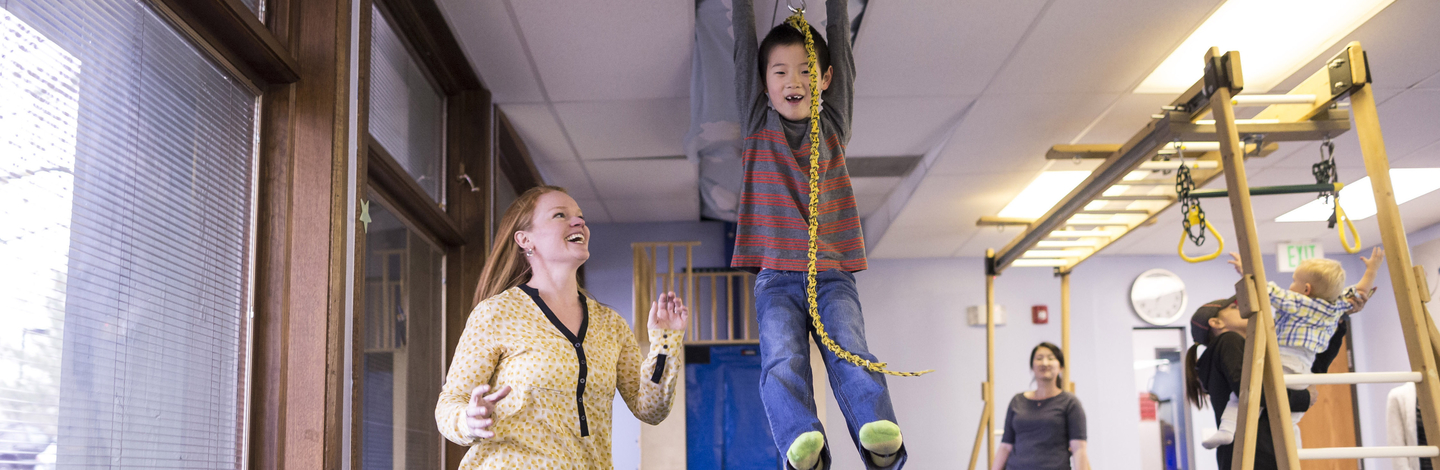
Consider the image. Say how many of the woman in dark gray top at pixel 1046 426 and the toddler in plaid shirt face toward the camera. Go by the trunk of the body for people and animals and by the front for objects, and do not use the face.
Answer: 1

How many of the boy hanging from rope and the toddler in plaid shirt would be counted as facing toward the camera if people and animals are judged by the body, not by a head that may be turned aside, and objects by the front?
1

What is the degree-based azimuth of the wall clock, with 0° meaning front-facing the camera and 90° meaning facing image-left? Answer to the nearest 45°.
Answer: approximately 0°

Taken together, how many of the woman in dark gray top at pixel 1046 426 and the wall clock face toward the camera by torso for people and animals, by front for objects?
2

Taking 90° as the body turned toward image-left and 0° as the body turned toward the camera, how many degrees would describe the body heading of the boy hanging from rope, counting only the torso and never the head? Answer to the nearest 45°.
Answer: approximately 0°

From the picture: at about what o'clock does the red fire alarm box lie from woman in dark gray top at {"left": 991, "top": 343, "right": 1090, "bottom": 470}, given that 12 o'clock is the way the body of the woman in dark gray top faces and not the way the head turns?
The red fire alarm box is roughly at 6 o'clock from the woman in dark gray top.

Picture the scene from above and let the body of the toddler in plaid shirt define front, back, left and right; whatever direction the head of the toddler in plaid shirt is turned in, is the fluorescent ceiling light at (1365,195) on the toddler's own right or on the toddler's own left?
on the toddler's own right

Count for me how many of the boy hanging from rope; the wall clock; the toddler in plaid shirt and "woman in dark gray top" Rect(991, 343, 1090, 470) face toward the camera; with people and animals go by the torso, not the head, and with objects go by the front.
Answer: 3

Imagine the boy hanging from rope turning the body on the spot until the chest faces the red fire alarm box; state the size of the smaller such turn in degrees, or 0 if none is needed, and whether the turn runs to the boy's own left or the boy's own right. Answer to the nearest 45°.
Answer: approximately 180°
